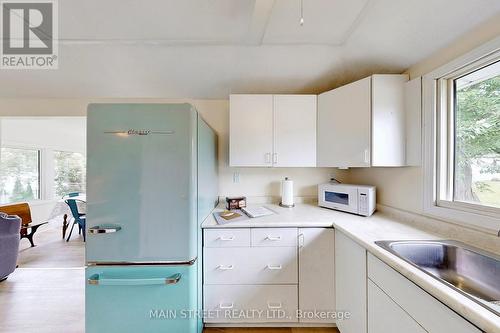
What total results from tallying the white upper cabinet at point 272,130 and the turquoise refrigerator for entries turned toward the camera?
2

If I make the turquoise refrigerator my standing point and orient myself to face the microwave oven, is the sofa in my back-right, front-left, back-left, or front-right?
back-left

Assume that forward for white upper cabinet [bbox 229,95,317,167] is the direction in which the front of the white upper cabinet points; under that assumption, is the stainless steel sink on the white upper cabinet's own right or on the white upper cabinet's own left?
on the white upper cabinet's own left

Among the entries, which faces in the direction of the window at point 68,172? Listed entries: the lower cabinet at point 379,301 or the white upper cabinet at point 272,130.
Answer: the lower cabinet

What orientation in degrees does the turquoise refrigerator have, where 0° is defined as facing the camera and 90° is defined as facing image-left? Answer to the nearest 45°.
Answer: approximately 0°

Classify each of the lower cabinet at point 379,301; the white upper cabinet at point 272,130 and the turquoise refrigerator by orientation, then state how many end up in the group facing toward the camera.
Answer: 2

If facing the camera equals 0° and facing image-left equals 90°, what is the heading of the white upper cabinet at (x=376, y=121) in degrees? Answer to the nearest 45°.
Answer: approximately 45°

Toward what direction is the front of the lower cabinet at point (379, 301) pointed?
to the viewer's left

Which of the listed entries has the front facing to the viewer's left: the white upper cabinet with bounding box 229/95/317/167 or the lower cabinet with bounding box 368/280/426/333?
the lower cabinet

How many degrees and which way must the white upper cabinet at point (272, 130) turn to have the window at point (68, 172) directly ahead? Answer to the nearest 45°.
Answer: approximately 135° to its right

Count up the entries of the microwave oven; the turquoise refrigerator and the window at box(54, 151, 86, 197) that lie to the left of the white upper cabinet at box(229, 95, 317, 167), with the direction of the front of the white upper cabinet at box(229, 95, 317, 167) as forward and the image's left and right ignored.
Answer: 1

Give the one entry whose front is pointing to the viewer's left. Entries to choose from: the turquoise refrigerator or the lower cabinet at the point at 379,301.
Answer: the lower cabinet

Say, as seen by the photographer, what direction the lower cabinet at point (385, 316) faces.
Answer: facing to the left of the viewer

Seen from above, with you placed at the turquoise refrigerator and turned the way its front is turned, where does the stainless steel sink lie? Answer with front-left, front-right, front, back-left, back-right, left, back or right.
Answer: front-left

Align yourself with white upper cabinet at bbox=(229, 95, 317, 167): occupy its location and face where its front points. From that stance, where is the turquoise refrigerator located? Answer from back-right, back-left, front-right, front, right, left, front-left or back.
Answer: front-right
